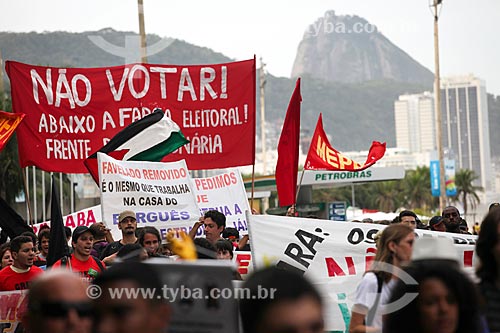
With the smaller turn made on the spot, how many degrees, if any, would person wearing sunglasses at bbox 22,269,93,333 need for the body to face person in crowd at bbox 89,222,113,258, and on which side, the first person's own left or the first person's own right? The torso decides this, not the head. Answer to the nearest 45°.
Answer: approximately 135° to the first person's own left

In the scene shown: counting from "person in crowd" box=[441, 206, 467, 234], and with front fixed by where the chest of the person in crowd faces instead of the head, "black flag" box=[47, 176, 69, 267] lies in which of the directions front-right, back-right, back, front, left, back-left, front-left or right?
front-right

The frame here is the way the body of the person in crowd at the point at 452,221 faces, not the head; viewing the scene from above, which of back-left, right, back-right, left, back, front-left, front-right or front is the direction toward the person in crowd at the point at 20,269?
front-right

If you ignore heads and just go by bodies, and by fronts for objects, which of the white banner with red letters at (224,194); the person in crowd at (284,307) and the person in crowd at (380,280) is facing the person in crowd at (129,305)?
the white banner with red letters
